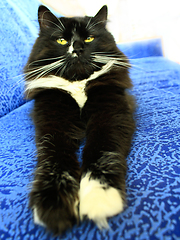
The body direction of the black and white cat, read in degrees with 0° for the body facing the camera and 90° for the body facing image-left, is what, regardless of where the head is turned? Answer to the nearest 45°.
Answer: approximately 0°
